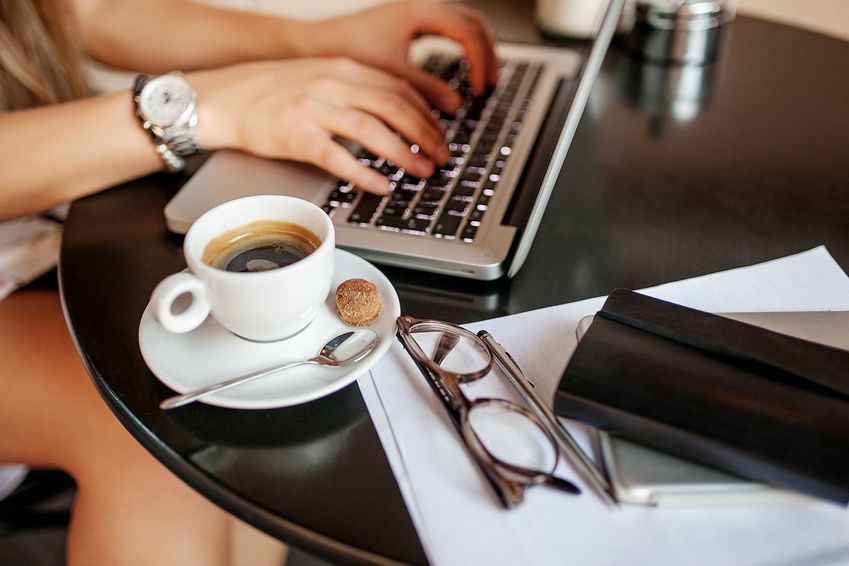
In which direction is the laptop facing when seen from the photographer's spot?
facing to the left of the viewer

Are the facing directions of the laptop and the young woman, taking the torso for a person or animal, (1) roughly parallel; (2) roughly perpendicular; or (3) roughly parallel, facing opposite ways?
roughly parallel, facing opposite ways

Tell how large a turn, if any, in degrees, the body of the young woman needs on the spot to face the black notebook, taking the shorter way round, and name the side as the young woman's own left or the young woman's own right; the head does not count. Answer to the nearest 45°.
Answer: approximately 45° to the young woman's own right

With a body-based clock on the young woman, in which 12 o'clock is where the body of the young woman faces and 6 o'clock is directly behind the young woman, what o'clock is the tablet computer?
The tablet computer is roughly at 2 o'clock from the young woman.

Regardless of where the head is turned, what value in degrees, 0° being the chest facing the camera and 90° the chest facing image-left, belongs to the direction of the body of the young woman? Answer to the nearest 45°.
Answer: approximately 270°

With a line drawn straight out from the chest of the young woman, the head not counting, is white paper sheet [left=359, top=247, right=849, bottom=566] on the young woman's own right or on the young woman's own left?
on the young woman's own right
